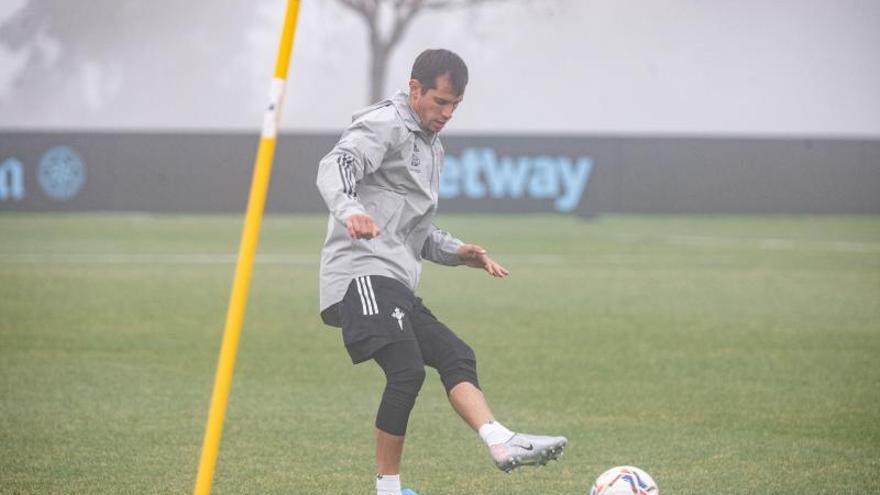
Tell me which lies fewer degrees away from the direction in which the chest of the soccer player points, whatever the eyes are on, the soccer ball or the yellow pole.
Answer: the soccer ball

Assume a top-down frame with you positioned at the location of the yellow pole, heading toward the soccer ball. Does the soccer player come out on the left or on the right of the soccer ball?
left

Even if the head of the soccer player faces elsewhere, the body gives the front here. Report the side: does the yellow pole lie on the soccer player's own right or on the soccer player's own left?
on the soccer player's own right

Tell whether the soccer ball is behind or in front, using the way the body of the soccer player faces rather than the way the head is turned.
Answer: in front

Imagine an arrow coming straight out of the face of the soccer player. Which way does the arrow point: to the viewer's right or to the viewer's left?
to the viewer's right

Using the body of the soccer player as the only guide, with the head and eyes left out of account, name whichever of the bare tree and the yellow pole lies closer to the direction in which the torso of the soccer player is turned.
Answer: the yellow pole

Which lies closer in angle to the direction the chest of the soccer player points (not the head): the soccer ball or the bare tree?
the soccer ball

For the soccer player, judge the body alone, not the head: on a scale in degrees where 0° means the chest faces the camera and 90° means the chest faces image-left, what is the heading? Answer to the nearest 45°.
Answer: approximately 315°

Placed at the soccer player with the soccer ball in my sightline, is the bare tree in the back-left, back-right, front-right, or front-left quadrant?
back-left

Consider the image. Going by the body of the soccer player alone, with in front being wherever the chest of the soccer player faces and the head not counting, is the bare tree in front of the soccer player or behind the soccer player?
behind
